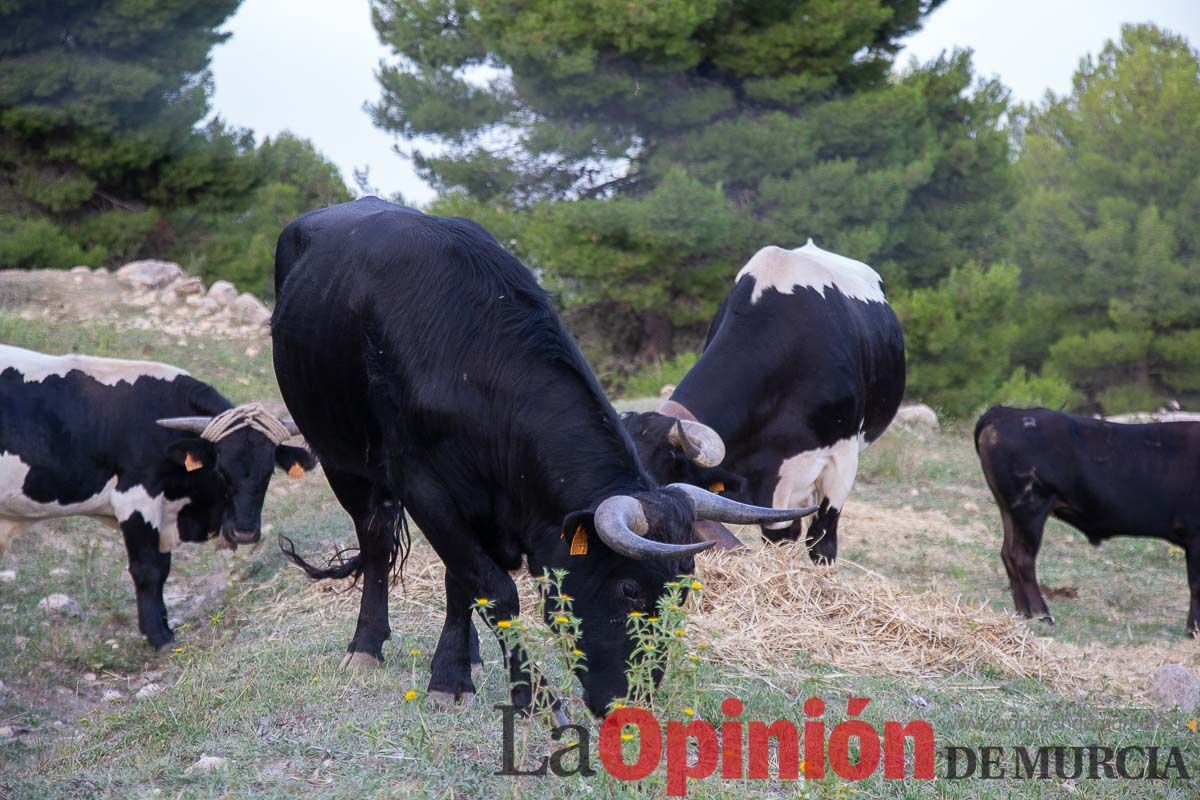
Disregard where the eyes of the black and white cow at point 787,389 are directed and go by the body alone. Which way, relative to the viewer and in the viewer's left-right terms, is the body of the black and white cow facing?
facing the viewer and to the left of the viewer

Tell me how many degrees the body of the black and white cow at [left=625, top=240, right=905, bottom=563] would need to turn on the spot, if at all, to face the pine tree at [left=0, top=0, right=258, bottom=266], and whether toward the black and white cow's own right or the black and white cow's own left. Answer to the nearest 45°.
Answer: approximately 90° to the black and white cow's own right

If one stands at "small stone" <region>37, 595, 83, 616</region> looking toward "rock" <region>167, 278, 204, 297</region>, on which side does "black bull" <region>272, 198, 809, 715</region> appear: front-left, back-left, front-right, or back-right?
back-right

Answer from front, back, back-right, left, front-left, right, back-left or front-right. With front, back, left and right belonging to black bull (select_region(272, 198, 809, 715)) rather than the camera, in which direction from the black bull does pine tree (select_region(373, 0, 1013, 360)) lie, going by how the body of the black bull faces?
back-left

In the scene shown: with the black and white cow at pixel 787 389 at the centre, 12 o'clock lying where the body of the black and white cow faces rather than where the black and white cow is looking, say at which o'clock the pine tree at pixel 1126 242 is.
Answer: The pine tree is roughly at 5 o'clock from the black and white cow.

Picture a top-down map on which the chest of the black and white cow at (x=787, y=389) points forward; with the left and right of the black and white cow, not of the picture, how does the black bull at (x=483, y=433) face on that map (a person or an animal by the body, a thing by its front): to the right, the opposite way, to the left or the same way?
to the left

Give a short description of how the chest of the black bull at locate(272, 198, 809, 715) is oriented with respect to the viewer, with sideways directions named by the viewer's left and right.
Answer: facing the viewer and to the right of the viewer
